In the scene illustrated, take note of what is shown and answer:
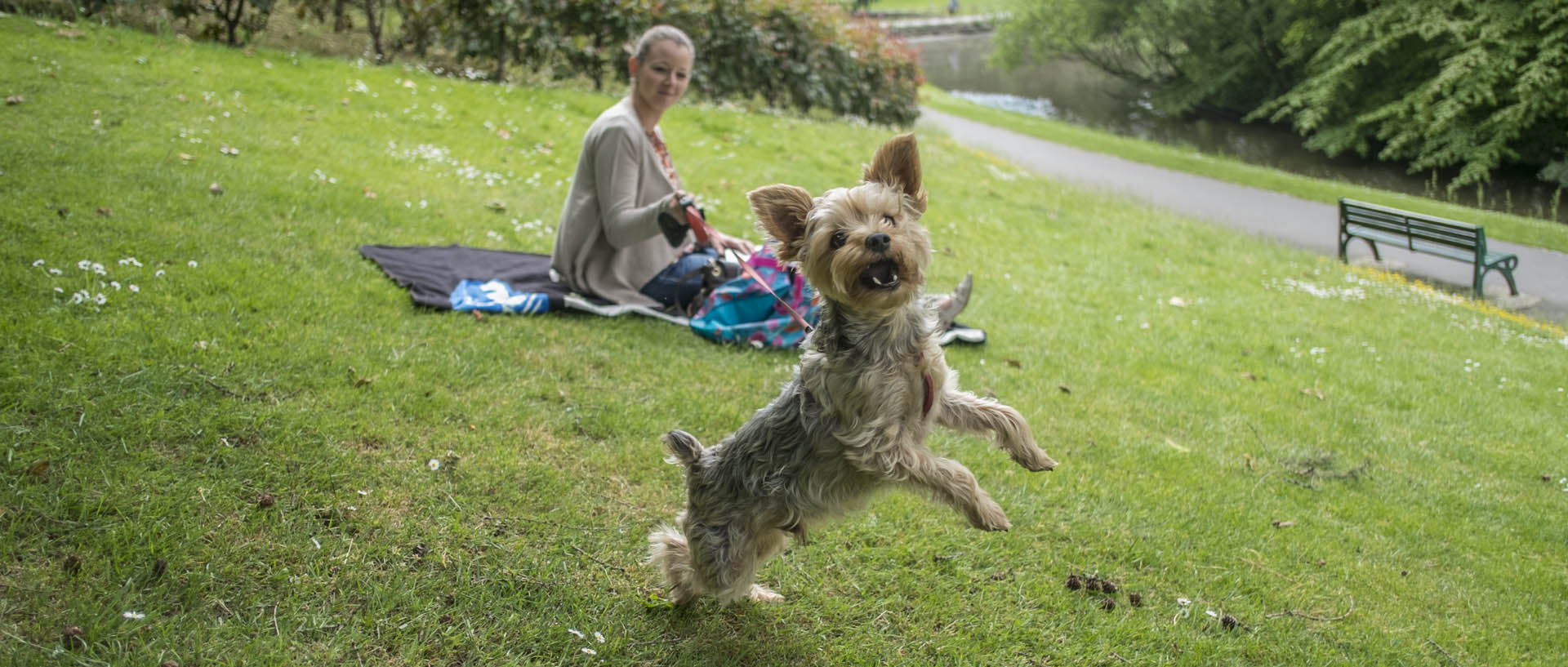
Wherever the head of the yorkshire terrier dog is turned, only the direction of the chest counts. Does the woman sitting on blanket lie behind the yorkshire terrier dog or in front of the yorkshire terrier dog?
behind

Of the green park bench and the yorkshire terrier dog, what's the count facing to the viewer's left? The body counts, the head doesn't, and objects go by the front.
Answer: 0

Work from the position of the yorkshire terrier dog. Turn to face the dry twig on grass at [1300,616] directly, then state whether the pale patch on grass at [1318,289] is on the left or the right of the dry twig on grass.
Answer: left
